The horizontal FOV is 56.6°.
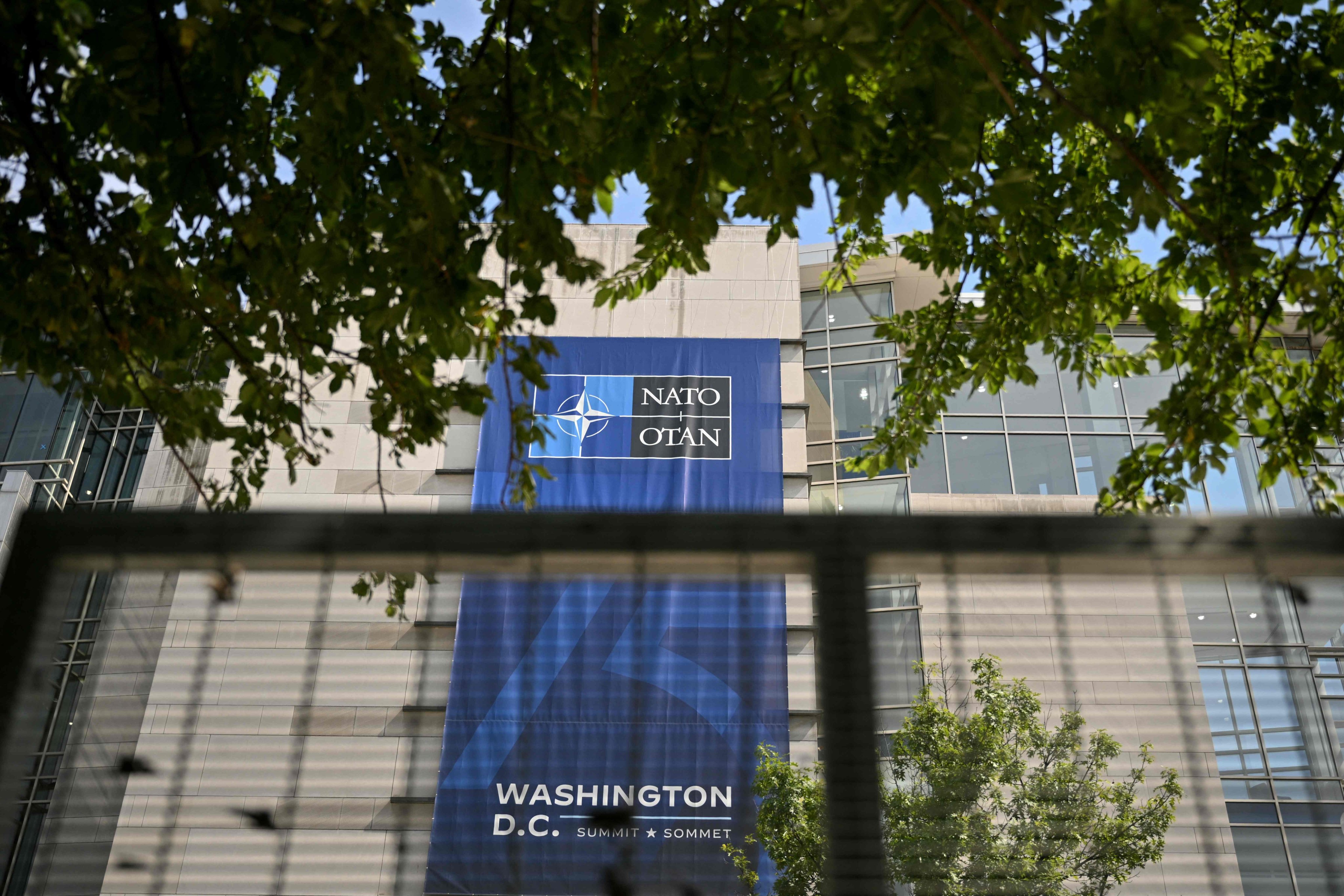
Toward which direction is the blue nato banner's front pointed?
toward the camera
